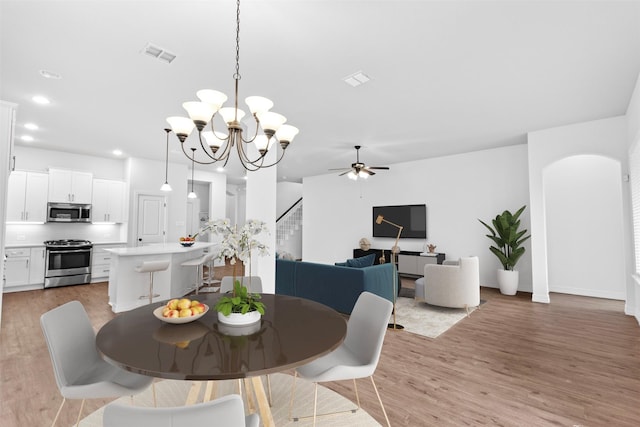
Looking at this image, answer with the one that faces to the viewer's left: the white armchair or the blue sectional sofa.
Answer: the white armchair

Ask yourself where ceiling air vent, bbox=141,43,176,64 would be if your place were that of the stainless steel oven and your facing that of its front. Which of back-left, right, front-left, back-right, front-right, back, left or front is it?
front

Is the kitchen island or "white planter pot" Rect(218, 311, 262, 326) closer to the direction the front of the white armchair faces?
the kitchen island

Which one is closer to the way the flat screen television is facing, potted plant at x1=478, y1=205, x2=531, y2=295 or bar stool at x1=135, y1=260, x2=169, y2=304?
the bar stool

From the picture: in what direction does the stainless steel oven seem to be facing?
toward the camera

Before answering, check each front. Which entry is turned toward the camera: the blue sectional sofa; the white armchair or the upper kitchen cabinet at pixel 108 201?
the upper kitchen cabinet

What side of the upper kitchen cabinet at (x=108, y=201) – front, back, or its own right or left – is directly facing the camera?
front

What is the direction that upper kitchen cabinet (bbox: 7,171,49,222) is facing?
toward the camera

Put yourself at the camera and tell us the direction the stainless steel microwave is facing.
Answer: facing the viewer

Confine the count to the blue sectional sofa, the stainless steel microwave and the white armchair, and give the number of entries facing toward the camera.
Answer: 1

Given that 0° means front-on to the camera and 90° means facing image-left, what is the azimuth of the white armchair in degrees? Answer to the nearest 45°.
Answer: approximately 90°

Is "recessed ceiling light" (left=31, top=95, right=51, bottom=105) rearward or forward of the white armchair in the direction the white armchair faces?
forward

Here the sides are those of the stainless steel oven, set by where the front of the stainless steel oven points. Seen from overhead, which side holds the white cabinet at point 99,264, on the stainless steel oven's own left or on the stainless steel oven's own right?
on the stainless steel oven's own left

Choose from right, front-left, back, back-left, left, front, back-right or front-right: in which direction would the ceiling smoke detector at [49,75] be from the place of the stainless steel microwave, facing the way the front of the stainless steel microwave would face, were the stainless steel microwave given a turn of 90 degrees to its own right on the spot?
left

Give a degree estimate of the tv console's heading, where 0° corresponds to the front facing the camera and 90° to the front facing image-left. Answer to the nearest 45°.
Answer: approximately 45°
